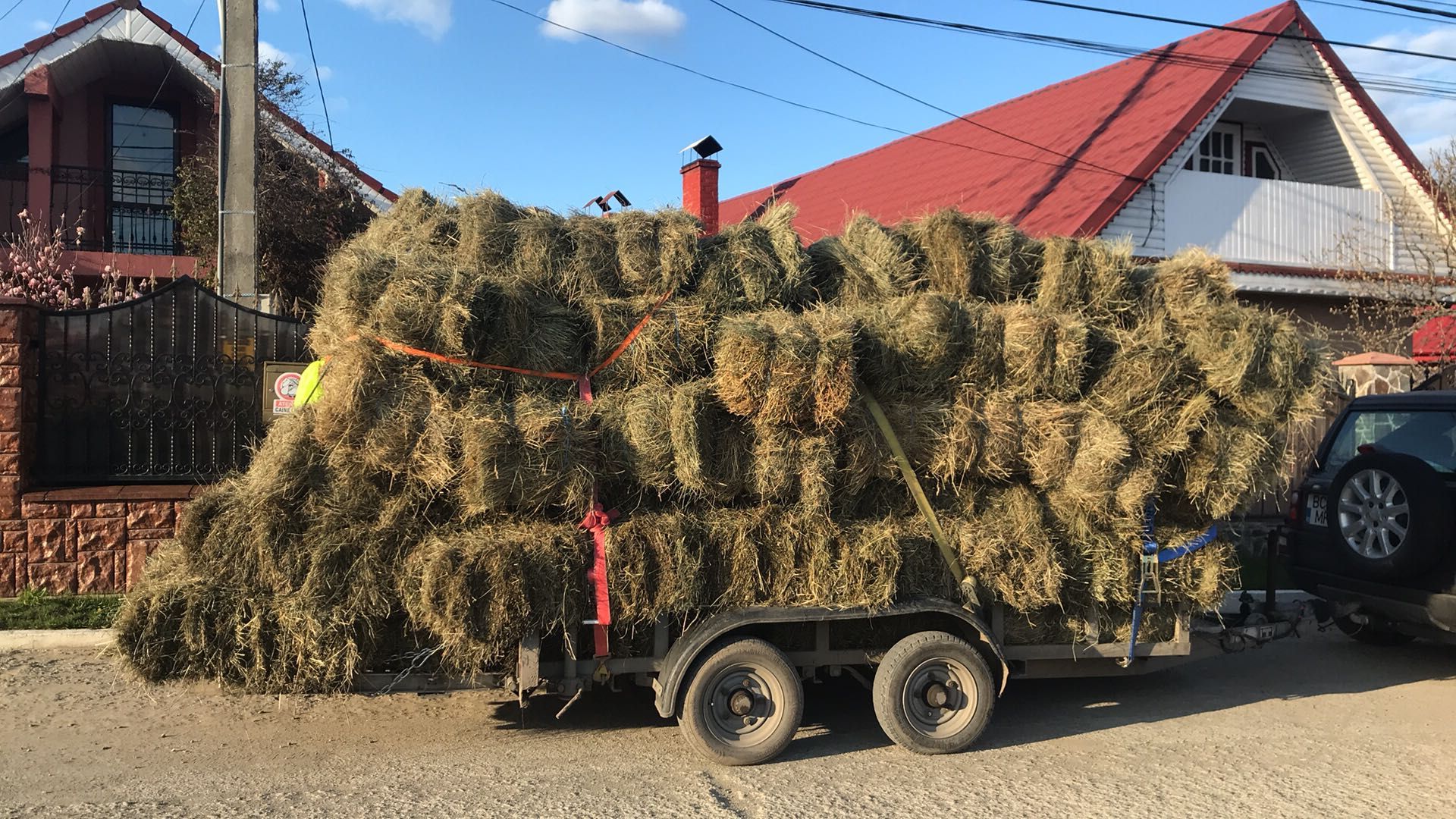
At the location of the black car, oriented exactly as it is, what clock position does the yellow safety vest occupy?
The yellow safety vest is roughly at 6 o'clock from the black car.

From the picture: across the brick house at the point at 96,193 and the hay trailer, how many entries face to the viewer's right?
1

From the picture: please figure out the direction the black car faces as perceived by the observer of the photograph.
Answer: facing away from the viewer and to the right of the viewer

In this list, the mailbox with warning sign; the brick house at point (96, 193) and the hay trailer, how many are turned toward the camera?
2

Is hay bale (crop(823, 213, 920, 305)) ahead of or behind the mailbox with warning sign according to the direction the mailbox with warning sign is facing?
ahead

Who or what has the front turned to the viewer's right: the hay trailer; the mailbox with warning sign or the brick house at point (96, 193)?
the hay trailer

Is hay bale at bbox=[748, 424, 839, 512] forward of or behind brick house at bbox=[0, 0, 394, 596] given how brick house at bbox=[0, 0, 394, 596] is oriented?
forward

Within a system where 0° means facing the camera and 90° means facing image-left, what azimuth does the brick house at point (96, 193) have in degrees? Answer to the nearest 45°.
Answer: approximately 0°

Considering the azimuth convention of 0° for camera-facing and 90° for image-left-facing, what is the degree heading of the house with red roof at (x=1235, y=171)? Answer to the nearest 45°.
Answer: approximately 315°

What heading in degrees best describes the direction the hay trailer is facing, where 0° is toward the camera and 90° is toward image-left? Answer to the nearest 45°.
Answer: approximately 270°

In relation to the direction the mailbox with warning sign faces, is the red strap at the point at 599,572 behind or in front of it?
in front
